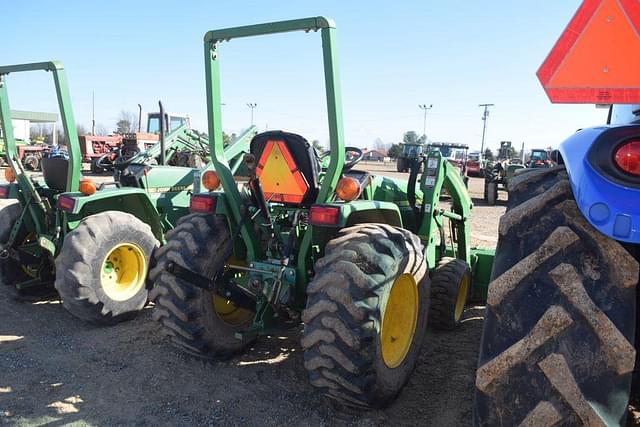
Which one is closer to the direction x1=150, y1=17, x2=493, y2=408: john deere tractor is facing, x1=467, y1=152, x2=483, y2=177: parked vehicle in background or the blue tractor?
the parked vehicle in background

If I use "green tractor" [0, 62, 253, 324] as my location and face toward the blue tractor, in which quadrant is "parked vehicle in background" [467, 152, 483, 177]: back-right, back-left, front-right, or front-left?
back-left

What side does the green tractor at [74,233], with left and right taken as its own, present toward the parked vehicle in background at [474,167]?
front

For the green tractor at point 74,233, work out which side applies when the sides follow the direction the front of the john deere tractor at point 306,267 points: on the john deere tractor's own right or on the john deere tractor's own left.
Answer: on the john deere tractor's own left

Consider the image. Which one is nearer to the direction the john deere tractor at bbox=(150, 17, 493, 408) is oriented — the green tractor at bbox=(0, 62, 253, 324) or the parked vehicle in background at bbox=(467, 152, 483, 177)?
the parked vehicle in background

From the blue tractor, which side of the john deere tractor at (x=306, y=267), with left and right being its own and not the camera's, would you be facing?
right

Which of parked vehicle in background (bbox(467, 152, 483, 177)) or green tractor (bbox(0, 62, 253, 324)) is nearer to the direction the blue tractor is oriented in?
the parked vehicle in background

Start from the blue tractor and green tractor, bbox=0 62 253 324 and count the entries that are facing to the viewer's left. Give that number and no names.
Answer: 0

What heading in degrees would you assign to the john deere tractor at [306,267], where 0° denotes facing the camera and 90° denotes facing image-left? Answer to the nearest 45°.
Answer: approximately 225°

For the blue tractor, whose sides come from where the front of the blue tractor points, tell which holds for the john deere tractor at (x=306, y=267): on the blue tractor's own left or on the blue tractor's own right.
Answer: on the blue tractor's own left

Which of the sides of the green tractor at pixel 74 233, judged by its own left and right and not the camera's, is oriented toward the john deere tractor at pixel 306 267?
right

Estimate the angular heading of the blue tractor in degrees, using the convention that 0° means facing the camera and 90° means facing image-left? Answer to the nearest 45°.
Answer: approximately 180°
